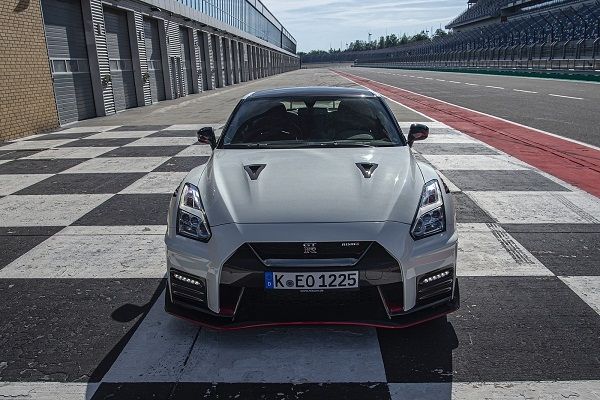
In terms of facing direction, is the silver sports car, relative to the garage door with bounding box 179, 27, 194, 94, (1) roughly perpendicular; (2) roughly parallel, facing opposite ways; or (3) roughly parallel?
roughly perpendicular

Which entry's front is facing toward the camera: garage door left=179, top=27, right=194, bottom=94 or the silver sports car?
the silver sports car

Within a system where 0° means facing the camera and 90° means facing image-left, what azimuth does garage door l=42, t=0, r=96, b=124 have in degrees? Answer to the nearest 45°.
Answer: approximately 315°

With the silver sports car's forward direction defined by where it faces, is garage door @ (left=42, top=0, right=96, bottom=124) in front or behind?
behind

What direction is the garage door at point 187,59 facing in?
to the viewer's right

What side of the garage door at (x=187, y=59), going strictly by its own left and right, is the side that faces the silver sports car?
right

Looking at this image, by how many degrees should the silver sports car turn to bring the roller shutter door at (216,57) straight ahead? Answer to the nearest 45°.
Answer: approximately 180°

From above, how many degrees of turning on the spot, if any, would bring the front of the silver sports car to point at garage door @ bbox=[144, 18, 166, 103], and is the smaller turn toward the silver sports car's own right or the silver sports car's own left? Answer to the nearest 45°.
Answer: approximately 180°

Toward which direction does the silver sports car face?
toward the camera

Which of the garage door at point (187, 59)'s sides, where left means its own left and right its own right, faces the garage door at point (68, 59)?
right

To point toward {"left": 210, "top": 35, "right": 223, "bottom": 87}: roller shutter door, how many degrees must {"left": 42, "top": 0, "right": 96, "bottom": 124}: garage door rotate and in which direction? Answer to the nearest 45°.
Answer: approximately 90° to its left

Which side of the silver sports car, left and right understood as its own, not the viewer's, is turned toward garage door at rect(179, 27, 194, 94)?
back

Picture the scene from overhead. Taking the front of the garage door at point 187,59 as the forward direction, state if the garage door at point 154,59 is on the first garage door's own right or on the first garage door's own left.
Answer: on the first garage door's own right

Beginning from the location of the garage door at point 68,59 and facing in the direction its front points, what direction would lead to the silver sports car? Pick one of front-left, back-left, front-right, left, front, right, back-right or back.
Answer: front-right

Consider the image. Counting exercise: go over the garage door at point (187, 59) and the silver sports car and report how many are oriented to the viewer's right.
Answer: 1
